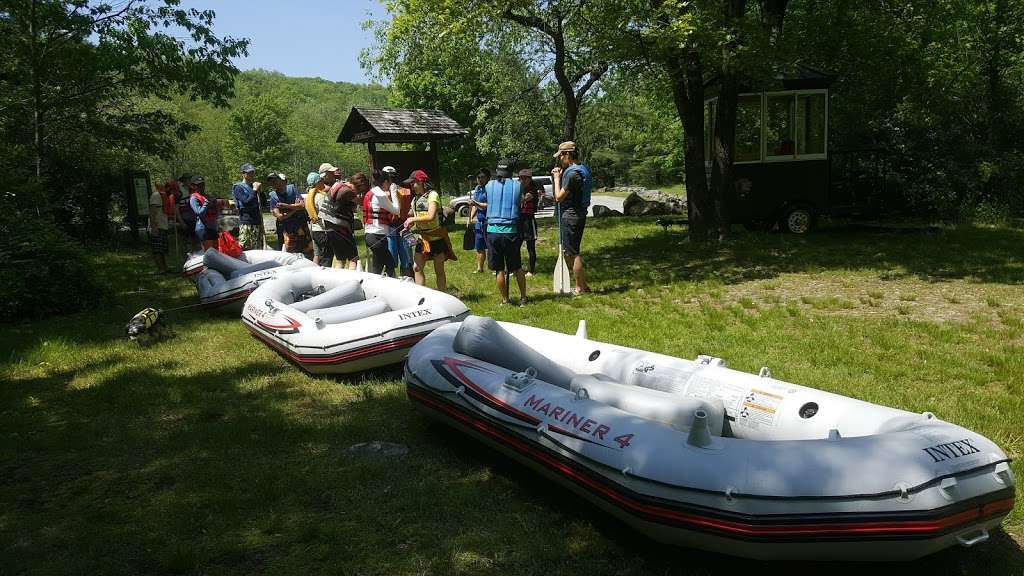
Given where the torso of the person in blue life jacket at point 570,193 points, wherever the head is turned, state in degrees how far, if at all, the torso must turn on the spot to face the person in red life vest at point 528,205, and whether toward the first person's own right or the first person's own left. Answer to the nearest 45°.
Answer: approximately 90° to the first person's own right

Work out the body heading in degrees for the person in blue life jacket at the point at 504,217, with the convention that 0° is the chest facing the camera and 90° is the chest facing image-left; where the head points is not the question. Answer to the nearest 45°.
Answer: approximately 180°

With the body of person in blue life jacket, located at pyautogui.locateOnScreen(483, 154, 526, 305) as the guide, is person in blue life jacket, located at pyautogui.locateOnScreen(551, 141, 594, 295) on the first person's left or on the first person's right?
on the first person's right

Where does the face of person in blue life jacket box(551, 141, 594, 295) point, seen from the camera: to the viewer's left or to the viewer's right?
to the viewer's left

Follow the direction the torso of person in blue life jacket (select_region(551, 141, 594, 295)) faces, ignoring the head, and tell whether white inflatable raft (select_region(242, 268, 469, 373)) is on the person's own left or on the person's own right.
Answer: on the person's own left

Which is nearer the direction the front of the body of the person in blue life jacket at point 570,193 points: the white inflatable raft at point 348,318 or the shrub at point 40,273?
the shrub

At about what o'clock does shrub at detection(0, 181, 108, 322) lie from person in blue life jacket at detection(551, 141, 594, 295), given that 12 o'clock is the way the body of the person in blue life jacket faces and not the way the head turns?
The shrub is roughly at 12 o'clock from the person in blue life jacket.

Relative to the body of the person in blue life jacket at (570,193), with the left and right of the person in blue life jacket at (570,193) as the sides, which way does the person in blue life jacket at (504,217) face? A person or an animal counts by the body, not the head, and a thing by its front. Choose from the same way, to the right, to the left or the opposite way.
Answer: to the right

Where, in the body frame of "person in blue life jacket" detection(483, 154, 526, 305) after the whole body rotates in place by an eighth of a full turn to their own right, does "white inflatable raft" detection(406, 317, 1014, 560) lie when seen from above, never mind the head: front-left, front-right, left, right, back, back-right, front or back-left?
back-right

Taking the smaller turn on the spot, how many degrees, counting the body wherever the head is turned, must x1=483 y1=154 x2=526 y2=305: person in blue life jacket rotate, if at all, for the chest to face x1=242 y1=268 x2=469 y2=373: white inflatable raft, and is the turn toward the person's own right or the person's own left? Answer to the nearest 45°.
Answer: approximately 135° to the person's own left

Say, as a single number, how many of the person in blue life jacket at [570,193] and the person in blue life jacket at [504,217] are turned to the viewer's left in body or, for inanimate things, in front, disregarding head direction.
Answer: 1

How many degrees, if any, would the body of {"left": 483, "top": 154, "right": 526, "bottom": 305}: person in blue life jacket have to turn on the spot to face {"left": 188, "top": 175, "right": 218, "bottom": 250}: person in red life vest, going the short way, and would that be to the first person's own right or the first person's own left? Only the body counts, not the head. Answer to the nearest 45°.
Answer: approximately 45° to the first person's own left

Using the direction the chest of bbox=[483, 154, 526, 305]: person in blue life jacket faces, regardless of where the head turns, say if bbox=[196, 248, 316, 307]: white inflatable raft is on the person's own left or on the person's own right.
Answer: on the person's own left

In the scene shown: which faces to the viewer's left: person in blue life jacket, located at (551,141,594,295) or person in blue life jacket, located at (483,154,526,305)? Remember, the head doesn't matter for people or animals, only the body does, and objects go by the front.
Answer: person in blue life jacket, located at (551,141,594,295)

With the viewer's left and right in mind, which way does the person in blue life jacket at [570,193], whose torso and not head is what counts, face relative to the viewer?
facing to the left of the viewer

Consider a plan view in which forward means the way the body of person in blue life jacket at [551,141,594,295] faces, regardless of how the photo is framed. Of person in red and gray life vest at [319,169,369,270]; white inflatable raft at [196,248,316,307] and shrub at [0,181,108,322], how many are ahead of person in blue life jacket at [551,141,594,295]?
3
